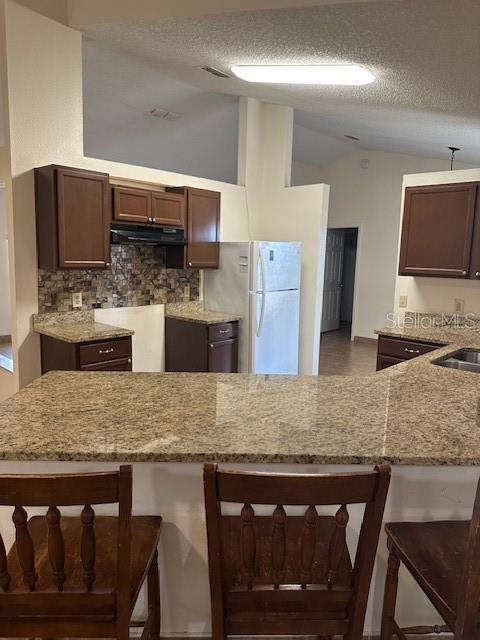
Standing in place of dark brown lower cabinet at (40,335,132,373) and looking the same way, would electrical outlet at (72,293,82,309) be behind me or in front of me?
behind

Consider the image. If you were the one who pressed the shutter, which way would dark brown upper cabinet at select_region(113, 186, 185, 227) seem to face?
facing the viewer and to the right of the viewer

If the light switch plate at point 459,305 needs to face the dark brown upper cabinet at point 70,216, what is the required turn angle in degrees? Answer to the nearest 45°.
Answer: approximately 45° to its right

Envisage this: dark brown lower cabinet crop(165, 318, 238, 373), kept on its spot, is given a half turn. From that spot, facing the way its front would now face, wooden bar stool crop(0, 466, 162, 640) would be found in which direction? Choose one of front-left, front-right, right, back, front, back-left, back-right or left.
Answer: back-left

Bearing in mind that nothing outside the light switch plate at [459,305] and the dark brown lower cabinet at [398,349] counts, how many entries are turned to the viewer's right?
0

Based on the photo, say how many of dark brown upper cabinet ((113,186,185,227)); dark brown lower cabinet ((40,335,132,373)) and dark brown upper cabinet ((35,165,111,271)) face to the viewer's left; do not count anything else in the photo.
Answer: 0

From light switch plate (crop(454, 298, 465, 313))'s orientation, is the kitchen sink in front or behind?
in front

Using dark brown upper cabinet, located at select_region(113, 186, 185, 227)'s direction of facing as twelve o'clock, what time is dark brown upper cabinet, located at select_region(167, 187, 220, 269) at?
dark brown upper cabinet, located at select_region(167, 187, 220, 269) is roughly at 9 o'clock from dark brown upper cabinet, located at select_region(113, 186, 185, 227).

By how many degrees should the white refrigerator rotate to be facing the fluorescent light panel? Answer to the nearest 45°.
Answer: approximately 45° to its right

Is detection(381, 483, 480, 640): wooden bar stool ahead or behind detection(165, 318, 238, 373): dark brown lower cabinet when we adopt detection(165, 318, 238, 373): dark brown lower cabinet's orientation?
ahead

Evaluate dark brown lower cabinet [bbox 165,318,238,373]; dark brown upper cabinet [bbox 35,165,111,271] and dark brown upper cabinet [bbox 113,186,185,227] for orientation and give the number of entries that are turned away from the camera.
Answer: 0

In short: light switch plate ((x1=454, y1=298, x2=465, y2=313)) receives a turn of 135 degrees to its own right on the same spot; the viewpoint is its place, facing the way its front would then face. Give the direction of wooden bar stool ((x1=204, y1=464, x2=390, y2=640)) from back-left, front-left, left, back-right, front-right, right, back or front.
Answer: back-left

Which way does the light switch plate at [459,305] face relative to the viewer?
toward the camera

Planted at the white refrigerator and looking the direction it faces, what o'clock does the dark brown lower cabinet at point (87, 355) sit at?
The dark brown lower cabinet is roughly at 3 o'clock from the white refrigerator.

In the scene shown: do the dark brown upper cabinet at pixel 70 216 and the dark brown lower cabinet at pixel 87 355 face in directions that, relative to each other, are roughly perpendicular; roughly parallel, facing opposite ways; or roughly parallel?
roughly parallel
